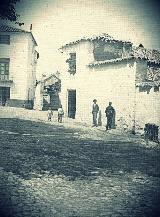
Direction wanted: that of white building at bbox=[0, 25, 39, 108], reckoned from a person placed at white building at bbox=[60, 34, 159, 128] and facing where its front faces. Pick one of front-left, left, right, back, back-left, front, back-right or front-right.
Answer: right

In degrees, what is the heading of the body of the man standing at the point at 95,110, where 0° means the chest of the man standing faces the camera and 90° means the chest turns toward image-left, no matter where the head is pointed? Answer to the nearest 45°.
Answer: approximately 0°

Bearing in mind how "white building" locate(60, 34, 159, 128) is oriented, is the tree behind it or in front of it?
in front

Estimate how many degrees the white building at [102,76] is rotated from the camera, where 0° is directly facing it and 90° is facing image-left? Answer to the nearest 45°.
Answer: approximately 45°

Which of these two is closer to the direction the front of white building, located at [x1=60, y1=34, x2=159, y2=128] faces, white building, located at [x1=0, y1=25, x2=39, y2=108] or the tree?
the tree

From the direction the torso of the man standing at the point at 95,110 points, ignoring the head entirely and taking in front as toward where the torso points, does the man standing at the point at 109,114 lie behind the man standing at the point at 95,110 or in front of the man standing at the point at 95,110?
in front
